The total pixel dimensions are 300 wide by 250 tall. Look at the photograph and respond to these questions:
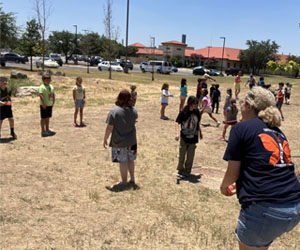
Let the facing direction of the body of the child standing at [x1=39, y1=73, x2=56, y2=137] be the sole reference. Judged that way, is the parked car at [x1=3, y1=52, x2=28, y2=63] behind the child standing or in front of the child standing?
behind

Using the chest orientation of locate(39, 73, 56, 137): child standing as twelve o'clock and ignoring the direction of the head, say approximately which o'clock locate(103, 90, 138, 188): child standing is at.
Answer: locate(103, 90, 138, 188): child standing is roughly at 1 o'clock from locate(39, 73, 56, 137): child standing.

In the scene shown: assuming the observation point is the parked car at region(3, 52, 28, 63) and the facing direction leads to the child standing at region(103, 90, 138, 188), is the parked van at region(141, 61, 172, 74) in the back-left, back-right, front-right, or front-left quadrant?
front-left

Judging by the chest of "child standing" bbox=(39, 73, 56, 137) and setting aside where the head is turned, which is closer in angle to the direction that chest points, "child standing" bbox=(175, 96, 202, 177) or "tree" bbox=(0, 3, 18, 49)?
the child standing

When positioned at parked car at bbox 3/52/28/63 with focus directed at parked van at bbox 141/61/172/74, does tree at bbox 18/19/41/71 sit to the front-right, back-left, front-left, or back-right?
front-right

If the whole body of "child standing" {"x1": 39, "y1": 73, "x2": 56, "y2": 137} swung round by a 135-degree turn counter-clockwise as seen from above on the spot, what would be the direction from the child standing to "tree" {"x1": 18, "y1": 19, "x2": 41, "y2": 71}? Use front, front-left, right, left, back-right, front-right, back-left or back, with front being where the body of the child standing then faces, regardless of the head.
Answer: front

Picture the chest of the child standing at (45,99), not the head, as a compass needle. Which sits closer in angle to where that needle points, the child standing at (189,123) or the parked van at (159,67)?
the child standing

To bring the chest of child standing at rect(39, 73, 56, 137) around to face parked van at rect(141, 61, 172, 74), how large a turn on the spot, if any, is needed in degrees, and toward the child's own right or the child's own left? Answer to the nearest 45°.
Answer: approximately 90° to the child's own left

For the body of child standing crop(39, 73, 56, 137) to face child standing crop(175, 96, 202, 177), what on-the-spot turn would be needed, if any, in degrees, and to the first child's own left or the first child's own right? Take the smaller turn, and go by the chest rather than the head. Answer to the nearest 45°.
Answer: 0° — they already face them

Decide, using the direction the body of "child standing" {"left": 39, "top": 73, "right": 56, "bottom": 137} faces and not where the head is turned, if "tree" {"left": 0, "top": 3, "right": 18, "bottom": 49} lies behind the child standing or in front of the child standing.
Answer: behind

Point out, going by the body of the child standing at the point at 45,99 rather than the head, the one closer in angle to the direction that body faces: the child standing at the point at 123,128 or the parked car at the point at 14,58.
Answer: the child standing

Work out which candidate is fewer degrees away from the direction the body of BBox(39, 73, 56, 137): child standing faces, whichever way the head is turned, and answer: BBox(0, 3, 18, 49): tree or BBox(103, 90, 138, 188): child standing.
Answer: the child standing

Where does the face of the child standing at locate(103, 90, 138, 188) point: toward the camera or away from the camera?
away from the camera
